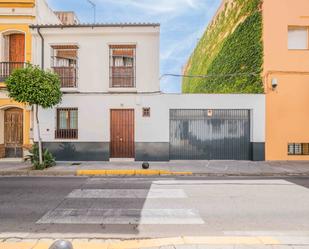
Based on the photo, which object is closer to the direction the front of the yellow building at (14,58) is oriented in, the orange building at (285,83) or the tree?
the tree

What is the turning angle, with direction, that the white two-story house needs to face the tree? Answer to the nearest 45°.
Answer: approximately 45° to its right

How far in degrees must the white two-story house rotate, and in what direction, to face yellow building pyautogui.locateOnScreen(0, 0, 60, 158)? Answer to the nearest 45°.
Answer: approximately 90° to its right

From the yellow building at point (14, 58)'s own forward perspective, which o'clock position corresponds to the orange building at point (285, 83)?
the orange building at point (285, 83) is roughly at 10 o'clock from the yellow building at point (14, 58).

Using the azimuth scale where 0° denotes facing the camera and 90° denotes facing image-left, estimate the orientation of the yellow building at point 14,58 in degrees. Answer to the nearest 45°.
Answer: approximately 0°

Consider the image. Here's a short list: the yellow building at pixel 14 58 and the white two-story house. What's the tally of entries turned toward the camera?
2

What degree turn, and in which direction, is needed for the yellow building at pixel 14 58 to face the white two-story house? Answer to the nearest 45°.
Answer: approximately 45° to its left
